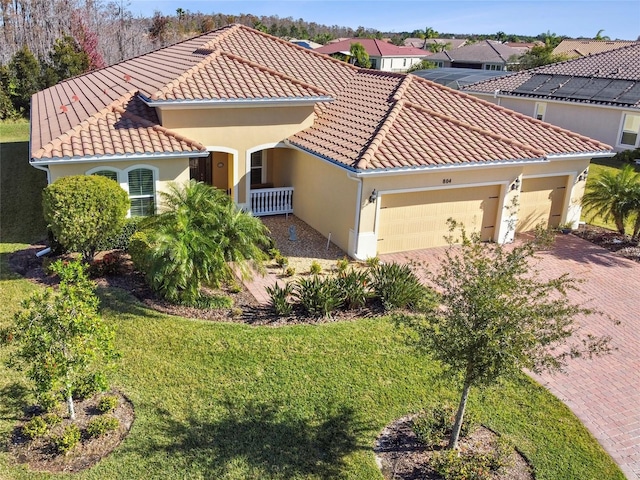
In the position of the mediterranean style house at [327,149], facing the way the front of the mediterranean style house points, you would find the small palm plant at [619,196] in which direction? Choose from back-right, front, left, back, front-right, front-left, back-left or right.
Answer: left

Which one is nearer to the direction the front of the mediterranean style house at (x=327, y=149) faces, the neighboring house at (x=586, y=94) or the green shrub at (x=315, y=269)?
the green shrub

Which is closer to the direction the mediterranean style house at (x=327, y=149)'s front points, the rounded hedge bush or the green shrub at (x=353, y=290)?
the green shrub

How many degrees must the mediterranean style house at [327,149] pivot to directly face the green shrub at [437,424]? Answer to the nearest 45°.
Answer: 0° — it already faces it

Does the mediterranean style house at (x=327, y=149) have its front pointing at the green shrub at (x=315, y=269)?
yes

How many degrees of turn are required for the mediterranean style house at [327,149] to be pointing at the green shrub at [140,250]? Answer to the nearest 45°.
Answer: approximately 45° to its right

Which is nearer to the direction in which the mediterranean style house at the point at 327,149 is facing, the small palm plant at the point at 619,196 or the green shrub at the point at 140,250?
the green shrub

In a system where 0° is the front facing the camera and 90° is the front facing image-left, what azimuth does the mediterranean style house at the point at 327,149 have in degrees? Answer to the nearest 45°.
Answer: approximately 0°

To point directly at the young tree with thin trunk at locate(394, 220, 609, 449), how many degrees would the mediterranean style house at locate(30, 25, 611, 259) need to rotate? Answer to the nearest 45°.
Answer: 0° — it already faces it

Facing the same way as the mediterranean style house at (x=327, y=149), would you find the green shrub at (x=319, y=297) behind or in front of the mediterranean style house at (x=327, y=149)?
in front

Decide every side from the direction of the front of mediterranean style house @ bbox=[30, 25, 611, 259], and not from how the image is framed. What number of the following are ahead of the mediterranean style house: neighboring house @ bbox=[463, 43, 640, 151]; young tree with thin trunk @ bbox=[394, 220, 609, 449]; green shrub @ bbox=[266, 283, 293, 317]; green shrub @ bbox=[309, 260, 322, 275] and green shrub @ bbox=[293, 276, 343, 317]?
4

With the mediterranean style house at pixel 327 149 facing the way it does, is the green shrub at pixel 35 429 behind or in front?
in front

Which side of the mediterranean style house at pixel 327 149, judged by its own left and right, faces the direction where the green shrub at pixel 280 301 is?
front

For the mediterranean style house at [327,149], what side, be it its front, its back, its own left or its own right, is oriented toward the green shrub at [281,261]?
front

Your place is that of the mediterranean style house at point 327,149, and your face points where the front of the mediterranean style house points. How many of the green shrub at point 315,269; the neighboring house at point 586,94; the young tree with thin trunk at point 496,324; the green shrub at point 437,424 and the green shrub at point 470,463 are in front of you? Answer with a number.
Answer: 4
